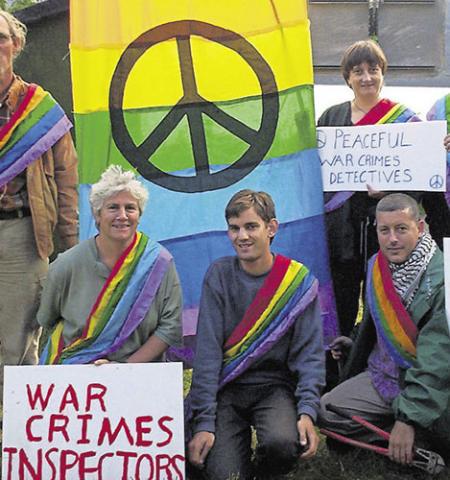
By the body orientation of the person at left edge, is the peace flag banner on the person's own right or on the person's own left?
on the person's own left

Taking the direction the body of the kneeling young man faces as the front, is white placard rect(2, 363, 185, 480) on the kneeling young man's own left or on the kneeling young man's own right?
on the kneeling young man's own right

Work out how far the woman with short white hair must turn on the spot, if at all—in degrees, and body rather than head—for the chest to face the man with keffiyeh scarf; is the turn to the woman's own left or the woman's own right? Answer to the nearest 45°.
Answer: approximately 90° to the woman's own left

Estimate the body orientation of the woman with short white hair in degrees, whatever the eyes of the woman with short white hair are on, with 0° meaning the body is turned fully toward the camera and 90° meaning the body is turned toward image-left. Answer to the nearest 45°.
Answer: approximately 0°
